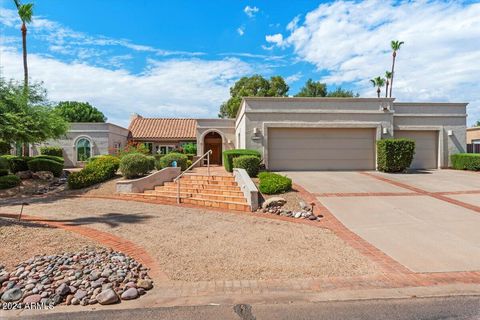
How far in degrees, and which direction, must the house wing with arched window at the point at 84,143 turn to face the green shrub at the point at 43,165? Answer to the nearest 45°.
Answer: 0° — it already faces it

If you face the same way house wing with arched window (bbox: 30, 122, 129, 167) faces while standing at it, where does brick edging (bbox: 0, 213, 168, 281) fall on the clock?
The brick edging is roughly at 12 o'clock from the house wing with arched window.

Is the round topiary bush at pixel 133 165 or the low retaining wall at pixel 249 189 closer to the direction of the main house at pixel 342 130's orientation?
the low retaining wall

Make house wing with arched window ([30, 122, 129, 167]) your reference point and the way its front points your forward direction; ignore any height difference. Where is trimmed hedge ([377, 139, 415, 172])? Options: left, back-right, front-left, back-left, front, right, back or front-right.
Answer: front-left

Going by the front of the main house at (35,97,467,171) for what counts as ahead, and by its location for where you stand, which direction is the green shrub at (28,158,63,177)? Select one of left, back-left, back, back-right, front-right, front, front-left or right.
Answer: right

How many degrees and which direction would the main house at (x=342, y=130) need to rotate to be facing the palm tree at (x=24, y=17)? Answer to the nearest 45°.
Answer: approximately 90° to its right

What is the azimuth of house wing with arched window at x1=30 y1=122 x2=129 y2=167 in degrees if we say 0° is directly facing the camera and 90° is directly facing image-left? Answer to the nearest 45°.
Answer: approximately 0°

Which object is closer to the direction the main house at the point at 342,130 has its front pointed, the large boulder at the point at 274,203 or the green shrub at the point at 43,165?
the large boulder

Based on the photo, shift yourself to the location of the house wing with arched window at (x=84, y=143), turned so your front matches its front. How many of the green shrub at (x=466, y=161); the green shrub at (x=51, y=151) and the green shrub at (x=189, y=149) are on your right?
1

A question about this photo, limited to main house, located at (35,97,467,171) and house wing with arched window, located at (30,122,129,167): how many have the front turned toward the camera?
2

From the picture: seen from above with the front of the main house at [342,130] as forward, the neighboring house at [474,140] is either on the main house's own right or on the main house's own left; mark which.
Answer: on the main house's own left

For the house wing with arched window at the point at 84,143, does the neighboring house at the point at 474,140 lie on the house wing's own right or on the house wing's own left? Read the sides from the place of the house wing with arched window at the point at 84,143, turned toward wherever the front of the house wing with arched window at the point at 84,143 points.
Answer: on the house wing's own left
